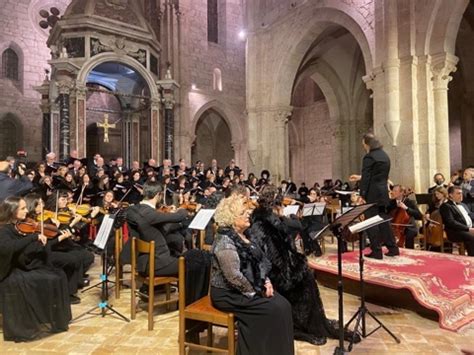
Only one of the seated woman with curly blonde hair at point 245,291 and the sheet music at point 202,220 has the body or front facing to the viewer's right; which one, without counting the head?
the seated woman with curly blonde hair

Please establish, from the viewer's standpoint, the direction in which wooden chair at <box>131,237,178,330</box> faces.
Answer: facing away from the viewer and to the right of the viewer

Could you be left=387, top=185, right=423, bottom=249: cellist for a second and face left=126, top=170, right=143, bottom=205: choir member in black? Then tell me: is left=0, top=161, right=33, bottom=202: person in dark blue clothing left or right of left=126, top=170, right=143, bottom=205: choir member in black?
left

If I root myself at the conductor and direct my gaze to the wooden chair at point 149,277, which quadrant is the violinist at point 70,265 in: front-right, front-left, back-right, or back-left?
front-right

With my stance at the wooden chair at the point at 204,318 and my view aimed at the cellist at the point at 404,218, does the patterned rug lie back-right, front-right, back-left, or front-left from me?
front-right

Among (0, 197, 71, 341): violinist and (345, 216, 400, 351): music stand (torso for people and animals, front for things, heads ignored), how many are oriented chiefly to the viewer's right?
1

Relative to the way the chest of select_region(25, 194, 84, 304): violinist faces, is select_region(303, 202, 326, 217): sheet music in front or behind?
in front

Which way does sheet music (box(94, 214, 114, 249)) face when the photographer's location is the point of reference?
facing the viewer and to the left of the viewer

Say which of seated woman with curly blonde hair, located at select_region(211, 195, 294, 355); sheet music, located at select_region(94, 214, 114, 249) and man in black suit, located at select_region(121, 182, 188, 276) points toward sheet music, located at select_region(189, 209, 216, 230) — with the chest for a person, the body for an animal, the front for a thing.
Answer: the man in black suit

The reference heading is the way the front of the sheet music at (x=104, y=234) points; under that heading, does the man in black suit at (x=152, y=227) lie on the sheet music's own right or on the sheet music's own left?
on the sheet music's own left

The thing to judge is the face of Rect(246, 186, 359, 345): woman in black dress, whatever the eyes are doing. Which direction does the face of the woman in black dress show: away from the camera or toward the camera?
away from the camera

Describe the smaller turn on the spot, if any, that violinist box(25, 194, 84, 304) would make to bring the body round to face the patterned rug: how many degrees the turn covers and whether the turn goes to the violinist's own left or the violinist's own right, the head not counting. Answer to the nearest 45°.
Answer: approximately 45° to the violinist's own right

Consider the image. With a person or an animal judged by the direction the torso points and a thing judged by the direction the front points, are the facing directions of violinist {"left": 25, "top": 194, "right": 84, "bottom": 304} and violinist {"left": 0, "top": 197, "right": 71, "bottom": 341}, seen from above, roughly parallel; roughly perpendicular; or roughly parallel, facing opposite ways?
roughly parallel
